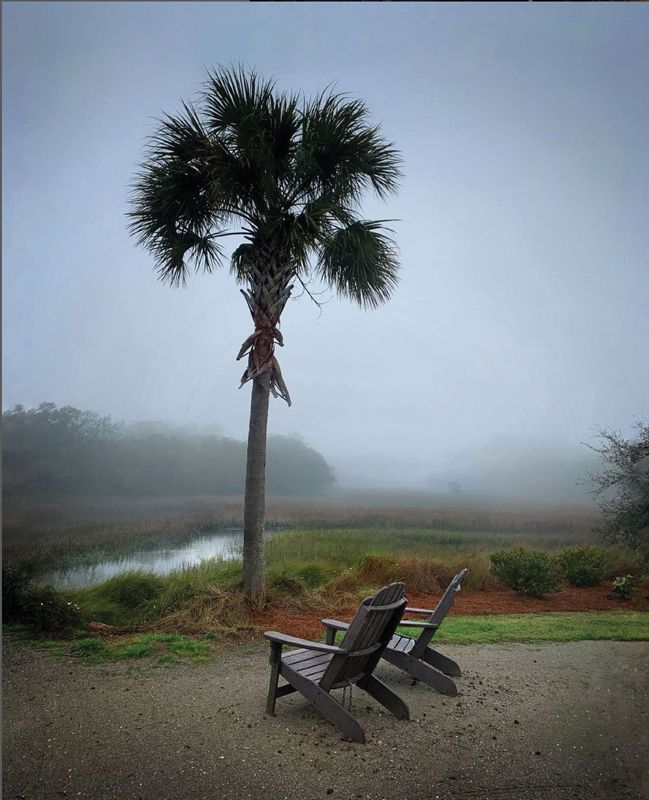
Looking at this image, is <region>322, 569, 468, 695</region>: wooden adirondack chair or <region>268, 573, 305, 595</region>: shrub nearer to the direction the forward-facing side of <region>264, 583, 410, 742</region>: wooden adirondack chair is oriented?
the shrub

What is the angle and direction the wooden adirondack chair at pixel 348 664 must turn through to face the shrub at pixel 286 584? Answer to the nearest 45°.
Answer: approximately 45° to its right

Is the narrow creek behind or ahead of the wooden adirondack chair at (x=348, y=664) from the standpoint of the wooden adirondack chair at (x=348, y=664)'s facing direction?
ahead

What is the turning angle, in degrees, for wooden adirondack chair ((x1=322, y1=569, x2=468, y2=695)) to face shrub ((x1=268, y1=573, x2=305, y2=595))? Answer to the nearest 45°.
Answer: approximately 45° to its right

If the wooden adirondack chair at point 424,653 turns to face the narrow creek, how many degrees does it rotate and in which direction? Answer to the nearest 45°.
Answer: approximately 45° to its right

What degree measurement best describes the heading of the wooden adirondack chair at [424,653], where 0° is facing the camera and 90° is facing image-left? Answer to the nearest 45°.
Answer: approximately 90°

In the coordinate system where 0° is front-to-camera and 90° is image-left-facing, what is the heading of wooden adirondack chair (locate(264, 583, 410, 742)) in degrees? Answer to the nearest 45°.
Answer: approximately 135°

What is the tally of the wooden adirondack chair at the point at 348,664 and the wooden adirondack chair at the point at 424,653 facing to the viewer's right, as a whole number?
0

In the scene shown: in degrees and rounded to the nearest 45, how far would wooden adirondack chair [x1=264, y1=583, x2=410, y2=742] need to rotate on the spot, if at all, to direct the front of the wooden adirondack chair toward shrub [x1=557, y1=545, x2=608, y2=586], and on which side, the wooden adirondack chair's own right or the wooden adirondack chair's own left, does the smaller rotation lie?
approximately 90° to the wooden adirondack chair's own right

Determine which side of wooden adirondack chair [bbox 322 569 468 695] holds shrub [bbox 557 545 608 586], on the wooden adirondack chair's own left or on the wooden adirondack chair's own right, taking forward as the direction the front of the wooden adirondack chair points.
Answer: on the wooden adirondack chair's own right

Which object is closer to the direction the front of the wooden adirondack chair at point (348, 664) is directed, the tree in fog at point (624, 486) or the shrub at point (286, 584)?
the shrub

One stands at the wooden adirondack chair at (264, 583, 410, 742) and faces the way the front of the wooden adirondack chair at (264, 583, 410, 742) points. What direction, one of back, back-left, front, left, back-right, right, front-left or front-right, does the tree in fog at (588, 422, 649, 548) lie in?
right

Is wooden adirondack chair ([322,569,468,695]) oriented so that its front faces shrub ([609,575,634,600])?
no

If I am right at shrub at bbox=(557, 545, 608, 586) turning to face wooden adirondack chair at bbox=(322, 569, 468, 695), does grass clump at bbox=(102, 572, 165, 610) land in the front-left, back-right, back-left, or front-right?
front-right
